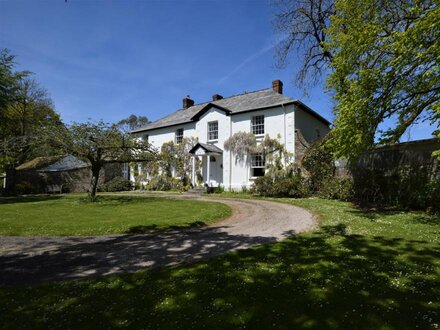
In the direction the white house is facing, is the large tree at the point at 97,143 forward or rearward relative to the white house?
forward

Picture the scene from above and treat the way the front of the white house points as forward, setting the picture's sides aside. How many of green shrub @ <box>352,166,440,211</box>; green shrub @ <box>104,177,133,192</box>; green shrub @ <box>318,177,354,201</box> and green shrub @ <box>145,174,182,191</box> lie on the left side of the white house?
2

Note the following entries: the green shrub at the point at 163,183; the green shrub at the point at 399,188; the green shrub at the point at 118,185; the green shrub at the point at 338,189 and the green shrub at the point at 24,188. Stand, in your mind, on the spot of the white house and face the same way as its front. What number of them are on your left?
2

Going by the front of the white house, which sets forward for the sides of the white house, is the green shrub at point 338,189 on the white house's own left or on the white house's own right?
on the white house's own left

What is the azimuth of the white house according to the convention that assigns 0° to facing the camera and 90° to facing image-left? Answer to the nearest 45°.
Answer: approximately 45°

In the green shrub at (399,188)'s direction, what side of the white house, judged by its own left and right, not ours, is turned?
left

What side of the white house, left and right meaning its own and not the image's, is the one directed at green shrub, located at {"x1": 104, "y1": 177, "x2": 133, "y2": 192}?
right

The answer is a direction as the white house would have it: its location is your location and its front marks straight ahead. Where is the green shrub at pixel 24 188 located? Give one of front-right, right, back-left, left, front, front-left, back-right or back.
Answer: front-right

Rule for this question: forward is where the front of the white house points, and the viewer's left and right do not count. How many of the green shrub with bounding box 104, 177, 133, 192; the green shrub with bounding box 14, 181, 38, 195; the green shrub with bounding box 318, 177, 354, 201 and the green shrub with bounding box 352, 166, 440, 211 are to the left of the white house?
2

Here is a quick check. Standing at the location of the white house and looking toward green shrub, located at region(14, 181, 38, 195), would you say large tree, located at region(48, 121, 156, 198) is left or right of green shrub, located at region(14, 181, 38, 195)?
left
